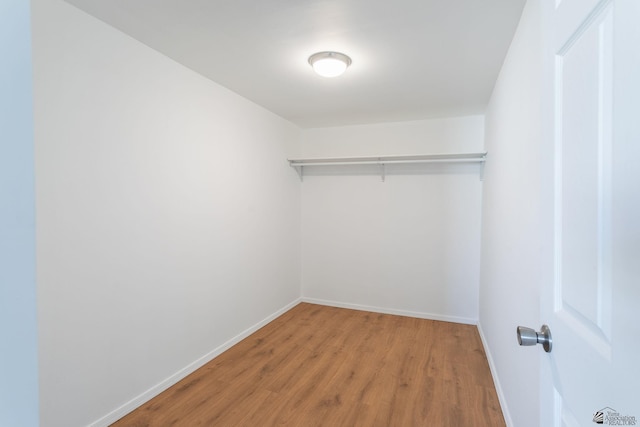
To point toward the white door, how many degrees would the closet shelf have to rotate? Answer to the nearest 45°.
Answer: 0° — it already faces it

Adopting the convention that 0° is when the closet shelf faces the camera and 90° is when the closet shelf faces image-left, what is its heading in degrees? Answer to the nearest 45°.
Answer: approximately 0°

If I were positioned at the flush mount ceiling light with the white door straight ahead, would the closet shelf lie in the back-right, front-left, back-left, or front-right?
back-left

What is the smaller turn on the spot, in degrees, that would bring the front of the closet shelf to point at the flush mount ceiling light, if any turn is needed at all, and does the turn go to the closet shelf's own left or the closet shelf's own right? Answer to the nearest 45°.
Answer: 0° — it already faces it
